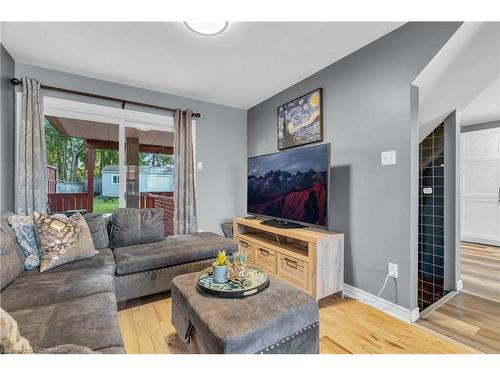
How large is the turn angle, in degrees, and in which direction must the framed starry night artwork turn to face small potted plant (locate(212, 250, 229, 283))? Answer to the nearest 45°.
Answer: approximately 45° to its left

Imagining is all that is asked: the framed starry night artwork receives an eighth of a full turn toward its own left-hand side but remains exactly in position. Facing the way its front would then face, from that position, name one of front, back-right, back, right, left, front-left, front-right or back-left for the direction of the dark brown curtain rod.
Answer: right

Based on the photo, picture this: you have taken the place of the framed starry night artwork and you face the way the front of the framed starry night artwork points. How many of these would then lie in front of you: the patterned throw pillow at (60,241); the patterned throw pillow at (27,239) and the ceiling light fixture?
3

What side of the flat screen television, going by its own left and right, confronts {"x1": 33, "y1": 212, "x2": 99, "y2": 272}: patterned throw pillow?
front

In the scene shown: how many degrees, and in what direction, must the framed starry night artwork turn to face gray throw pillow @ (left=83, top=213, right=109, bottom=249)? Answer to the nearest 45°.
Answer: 0° — it already faces it

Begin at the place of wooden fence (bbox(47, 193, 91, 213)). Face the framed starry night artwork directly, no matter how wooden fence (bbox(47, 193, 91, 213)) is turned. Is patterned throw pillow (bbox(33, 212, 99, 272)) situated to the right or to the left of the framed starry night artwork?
right

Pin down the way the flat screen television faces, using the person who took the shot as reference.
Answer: facing the viewer and to the left of the viewer

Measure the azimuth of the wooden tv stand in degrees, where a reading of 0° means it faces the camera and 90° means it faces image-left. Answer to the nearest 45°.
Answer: approximately 45°

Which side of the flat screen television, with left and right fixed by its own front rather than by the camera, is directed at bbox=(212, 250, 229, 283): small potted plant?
front

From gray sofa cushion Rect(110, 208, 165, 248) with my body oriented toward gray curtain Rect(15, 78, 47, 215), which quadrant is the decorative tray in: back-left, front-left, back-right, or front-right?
back-left

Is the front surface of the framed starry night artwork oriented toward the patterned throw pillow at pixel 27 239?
yes

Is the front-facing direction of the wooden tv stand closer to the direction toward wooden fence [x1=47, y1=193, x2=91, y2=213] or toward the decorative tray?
the decorative tray
